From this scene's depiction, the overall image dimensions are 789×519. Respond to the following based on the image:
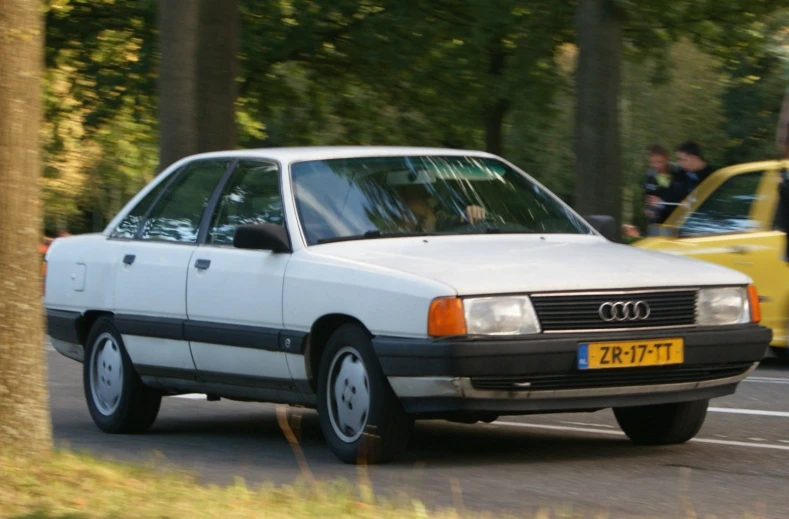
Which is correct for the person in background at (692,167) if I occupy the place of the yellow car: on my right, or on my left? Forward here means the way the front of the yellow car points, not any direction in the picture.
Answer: on my right

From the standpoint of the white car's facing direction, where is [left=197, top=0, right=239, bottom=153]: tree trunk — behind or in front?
behind

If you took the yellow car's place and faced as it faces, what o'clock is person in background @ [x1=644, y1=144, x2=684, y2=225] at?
The person in background is roughly at 2 o'clock from the yellow car.

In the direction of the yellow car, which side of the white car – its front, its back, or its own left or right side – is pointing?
left

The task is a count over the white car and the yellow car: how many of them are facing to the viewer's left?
1

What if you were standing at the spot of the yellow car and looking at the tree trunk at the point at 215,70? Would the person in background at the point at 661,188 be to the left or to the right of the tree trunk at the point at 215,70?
right

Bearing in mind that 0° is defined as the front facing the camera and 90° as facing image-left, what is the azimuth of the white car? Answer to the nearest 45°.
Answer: approximately 315°

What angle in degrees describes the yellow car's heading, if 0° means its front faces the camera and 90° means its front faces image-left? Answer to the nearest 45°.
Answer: approximately 90°
